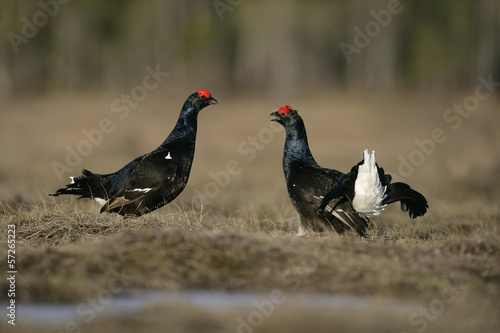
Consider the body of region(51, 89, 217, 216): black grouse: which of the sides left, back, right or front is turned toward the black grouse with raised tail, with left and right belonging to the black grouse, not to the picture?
front

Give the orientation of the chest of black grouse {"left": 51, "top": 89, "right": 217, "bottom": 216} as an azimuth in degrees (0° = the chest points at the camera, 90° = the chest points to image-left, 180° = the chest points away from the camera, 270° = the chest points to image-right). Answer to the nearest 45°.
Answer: approximately 270°
